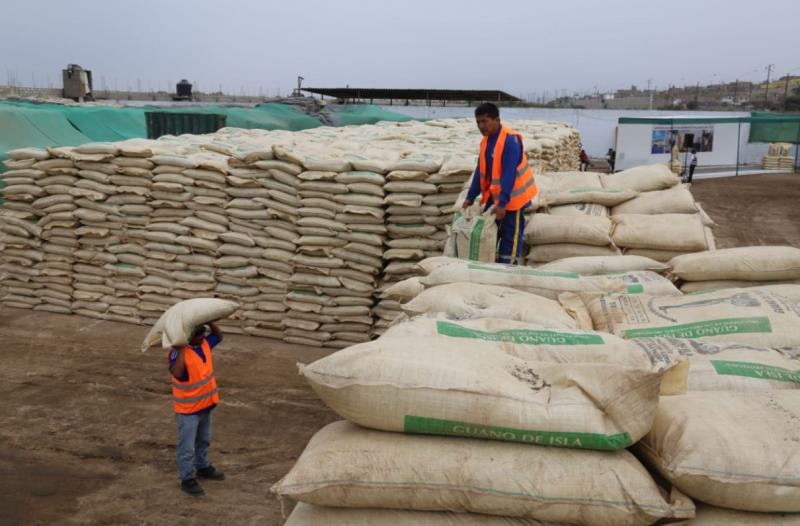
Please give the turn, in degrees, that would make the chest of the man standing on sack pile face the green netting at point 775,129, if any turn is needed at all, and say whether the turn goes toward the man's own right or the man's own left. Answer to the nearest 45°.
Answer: approximately 180°

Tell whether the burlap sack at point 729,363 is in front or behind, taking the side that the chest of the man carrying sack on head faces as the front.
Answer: in front

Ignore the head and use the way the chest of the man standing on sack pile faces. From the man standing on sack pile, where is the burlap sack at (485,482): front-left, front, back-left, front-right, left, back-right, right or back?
front-left

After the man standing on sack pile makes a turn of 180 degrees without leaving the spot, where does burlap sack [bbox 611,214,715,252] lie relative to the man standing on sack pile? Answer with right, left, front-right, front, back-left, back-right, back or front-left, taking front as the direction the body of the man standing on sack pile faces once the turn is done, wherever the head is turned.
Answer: front-right

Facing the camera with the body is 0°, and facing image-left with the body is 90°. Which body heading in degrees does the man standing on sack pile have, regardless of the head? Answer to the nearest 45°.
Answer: approximately 45°

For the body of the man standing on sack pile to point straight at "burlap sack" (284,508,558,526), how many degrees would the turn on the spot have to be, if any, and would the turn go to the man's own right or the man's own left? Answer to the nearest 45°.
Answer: approximately 45° to the man's own left

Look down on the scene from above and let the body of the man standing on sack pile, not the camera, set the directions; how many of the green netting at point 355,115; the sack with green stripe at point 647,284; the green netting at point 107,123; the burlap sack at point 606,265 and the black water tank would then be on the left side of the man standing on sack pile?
2

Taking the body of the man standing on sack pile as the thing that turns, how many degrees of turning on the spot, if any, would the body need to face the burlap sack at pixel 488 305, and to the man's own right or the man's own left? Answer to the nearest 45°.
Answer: approximately 45° to the man's own left
